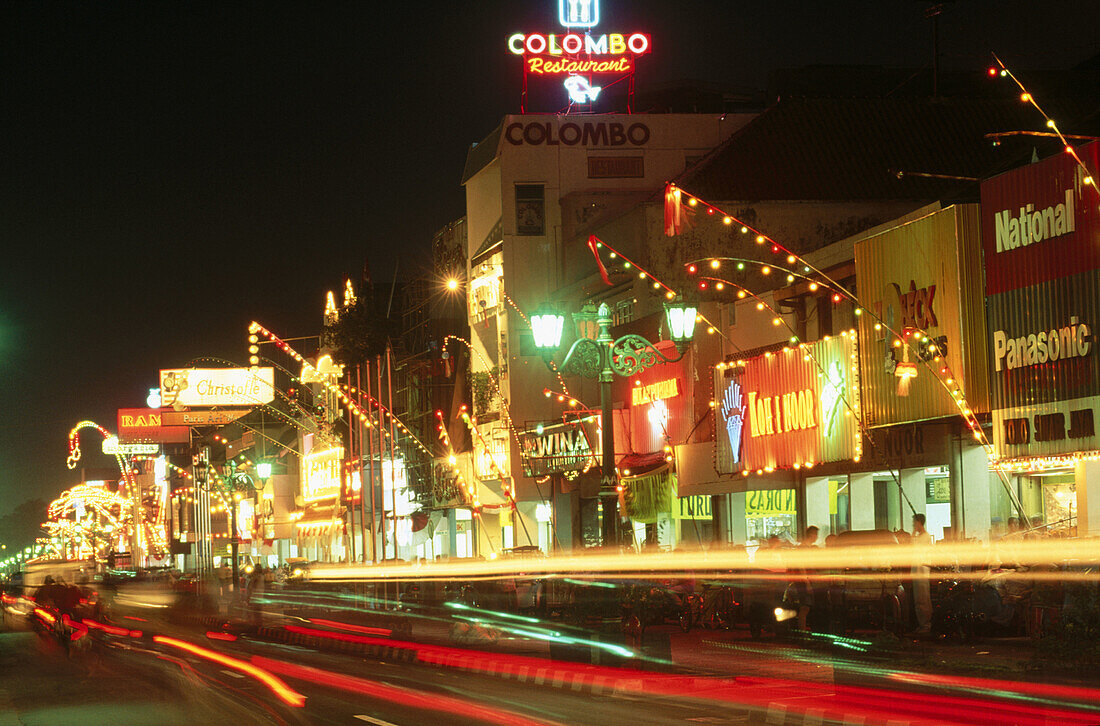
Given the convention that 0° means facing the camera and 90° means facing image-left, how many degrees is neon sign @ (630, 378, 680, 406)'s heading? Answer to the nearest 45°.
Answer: approximately 45°

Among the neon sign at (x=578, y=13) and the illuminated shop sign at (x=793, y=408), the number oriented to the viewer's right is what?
0

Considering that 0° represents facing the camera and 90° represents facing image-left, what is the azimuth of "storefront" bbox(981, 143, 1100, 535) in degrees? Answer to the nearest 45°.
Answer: approximately 45°
